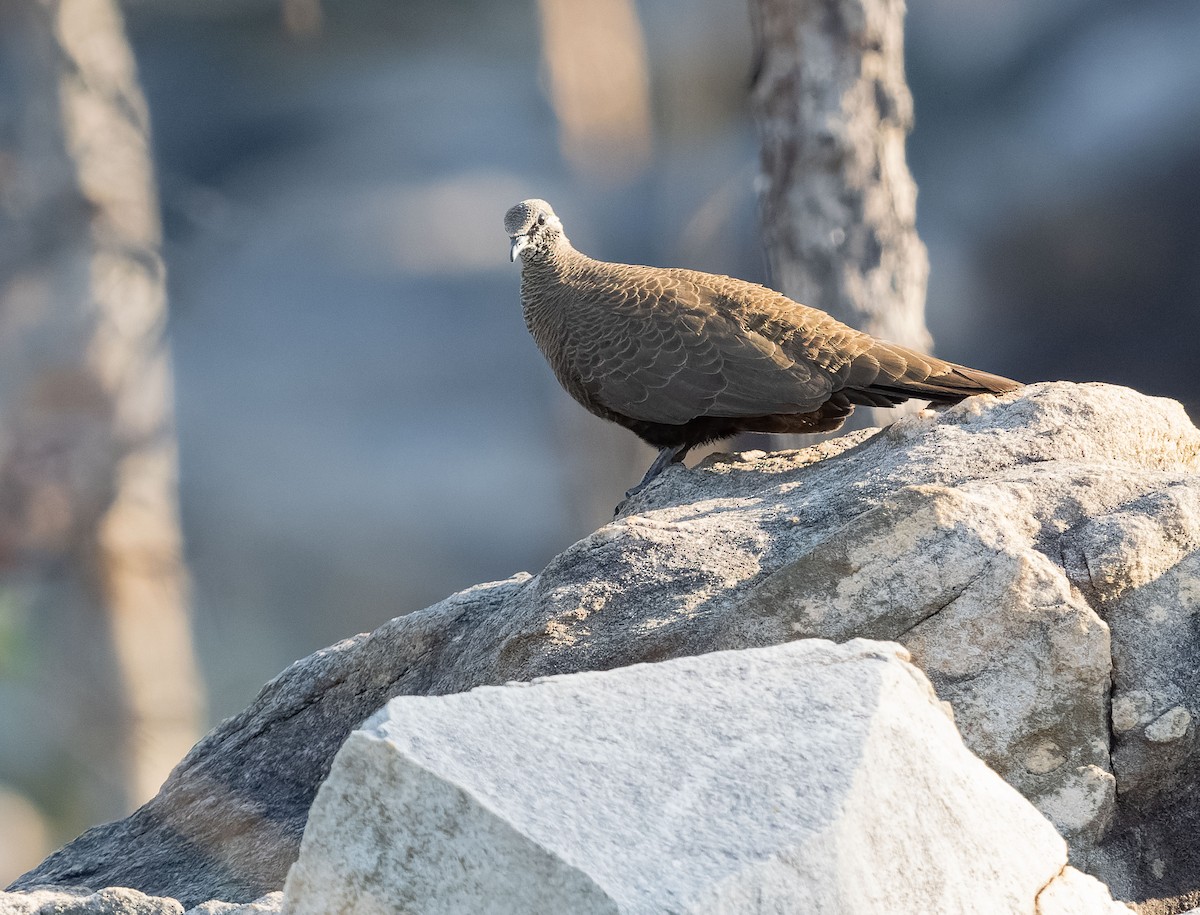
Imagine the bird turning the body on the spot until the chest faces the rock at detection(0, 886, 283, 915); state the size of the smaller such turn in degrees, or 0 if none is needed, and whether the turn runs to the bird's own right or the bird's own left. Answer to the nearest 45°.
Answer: approximately 45° to the bird's own left

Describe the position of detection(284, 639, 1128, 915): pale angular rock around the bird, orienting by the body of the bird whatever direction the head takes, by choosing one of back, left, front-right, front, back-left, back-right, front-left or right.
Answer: left

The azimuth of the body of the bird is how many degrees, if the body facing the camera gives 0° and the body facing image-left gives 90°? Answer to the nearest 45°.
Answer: approximately 90°

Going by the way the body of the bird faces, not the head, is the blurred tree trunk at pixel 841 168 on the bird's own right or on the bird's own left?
on the bird's own right

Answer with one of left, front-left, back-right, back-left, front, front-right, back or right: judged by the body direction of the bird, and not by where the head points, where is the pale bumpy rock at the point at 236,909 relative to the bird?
front-left

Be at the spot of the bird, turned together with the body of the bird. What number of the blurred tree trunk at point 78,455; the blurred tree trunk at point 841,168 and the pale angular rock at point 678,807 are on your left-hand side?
1
